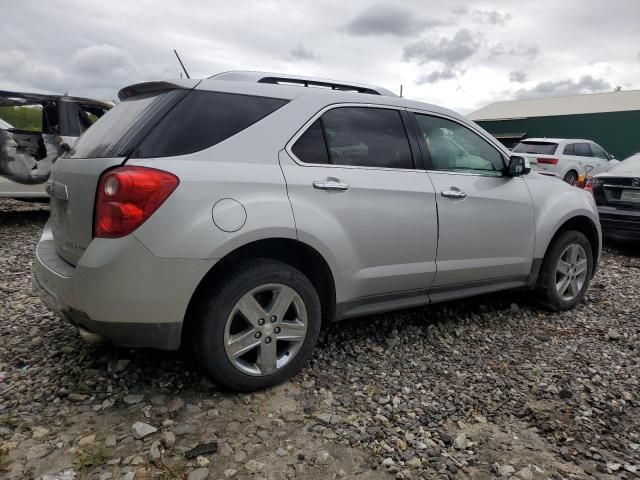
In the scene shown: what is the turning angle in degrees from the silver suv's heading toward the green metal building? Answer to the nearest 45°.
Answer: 0° — it already faces it

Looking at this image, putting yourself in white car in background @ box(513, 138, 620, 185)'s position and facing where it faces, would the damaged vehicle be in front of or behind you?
behind

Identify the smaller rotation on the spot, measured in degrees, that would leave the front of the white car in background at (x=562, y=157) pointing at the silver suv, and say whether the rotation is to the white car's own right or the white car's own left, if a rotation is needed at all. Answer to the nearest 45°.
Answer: approximately 135° to the white car's own right

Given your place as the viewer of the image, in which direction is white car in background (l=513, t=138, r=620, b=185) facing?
facing away from the viewer and to the right of the viewer

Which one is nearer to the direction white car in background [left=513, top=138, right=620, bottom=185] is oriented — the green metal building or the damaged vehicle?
the green metal building

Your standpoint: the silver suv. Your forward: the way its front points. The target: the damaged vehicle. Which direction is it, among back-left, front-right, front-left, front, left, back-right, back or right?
left

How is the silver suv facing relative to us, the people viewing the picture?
facing away from the viewer and to the right of the viewer

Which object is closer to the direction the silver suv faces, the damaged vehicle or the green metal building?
the green metal building

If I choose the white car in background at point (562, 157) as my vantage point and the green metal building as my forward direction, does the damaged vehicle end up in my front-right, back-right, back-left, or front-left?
back-left

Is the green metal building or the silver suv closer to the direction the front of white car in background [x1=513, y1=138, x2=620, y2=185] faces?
the green metal building

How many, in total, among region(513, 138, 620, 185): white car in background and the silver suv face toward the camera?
0

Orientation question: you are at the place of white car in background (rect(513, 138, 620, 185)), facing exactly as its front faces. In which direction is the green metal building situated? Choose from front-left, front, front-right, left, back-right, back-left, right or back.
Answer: front-left
